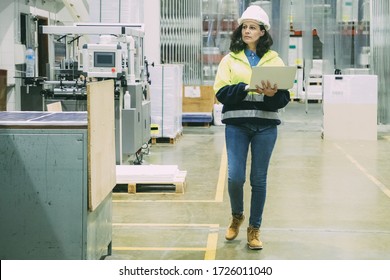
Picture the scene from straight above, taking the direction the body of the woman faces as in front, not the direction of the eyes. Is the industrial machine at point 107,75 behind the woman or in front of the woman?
behind

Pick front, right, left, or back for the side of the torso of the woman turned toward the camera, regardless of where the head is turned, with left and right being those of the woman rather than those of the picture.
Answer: front

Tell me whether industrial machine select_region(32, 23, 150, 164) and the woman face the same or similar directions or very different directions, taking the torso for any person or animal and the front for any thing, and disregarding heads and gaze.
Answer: same or similar directions

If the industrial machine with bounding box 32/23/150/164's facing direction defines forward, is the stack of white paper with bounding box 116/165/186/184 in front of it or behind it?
in front

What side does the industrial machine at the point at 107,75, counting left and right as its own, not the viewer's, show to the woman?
front

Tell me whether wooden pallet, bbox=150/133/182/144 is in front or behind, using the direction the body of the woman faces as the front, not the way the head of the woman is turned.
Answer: behind
